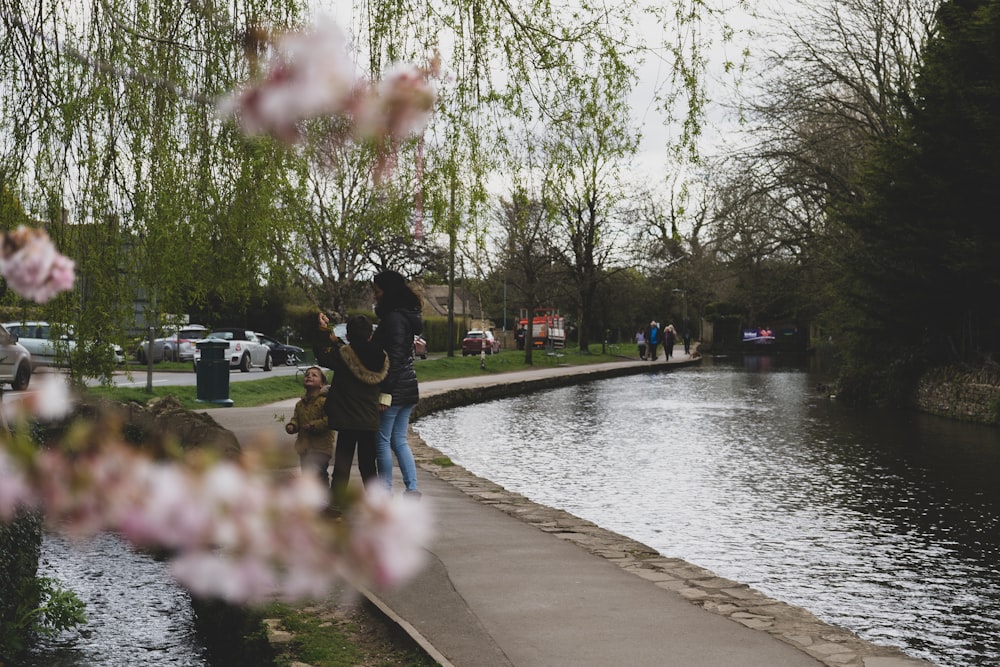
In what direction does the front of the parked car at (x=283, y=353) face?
to the viewer's right

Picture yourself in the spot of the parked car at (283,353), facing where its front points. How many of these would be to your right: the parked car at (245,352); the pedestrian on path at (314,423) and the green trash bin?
3

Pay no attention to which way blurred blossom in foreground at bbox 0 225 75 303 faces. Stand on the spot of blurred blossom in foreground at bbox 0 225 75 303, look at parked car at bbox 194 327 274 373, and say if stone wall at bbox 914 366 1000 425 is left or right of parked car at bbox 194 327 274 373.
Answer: right

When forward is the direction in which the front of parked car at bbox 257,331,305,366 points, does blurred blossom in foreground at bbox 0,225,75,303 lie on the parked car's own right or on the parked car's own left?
on the parked car's own right

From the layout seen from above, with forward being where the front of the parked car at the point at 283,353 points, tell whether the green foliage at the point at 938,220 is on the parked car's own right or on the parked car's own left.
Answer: on the parked car's own right

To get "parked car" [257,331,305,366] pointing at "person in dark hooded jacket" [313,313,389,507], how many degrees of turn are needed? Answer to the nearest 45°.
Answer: approximately 90° to its right

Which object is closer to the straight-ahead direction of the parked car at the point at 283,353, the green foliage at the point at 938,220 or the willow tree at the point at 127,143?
the green foliage

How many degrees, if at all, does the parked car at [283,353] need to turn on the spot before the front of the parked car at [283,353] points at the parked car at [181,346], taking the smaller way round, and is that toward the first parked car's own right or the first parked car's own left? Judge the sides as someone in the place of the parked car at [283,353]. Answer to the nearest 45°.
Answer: approximately 135° to the first parked car's own right

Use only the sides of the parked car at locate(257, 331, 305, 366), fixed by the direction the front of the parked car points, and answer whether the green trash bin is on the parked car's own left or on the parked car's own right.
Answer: on the parked car's own right

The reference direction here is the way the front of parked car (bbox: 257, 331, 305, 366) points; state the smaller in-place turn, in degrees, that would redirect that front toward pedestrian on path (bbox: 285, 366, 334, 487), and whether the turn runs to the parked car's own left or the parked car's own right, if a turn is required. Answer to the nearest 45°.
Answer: approximately 90° to the parked car's own right
